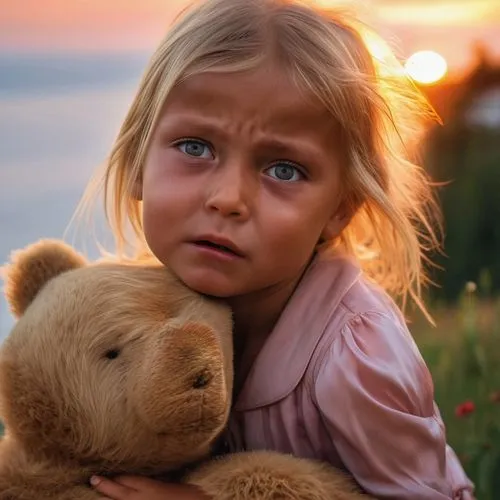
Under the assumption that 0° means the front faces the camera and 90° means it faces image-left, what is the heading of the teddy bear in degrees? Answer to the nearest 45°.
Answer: approximately 315°

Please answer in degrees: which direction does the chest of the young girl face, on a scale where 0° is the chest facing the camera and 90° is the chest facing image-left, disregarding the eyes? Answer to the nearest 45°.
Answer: approximately 45°
